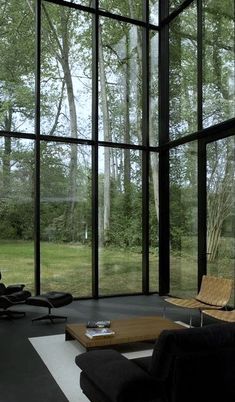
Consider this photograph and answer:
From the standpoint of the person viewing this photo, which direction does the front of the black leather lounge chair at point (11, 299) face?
facing to the right of the viewer

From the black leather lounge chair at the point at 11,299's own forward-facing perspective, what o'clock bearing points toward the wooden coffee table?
The wooden coffee table is roughly at 2 o'clock from the black leather lounge chair.

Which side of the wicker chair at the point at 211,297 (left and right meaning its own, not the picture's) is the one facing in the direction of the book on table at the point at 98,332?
front

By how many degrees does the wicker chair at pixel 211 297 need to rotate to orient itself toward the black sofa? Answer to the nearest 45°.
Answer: approximately 45° to its left

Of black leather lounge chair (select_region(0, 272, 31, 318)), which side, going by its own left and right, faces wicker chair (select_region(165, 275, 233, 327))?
front

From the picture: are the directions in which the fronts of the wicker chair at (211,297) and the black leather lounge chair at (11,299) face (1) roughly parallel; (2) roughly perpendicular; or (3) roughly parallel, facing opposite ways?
roughly parallel, facing opposite ways

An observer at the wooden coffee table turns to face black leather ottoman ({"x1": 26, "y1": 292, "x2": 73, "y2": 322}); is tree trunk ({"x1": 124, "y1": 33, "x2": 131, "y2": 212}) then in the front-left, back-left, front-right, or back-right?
front-right

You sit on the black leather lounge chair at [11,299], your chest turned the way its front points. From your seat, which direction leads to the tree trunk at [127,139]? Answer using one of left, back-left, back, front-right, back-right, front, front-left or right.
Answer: front-left

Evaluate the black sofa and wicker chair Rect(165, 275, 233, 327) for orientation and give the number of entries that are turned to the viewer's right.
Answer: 0

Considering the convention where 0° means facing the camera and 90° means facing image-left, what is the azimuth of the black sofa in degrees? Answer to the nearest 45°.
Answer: approximately 135°

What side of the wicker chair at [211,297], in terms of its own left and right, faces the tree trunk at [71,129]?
right

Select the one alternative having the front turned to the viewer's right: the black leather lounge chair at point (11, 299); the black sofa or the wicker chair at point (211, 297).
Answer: the black leather lounge chair

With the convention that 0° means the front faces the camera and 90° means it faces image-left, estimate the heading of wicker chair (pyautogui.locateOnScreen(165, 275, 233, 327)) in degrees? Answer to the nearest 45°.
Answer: approximately 45°
